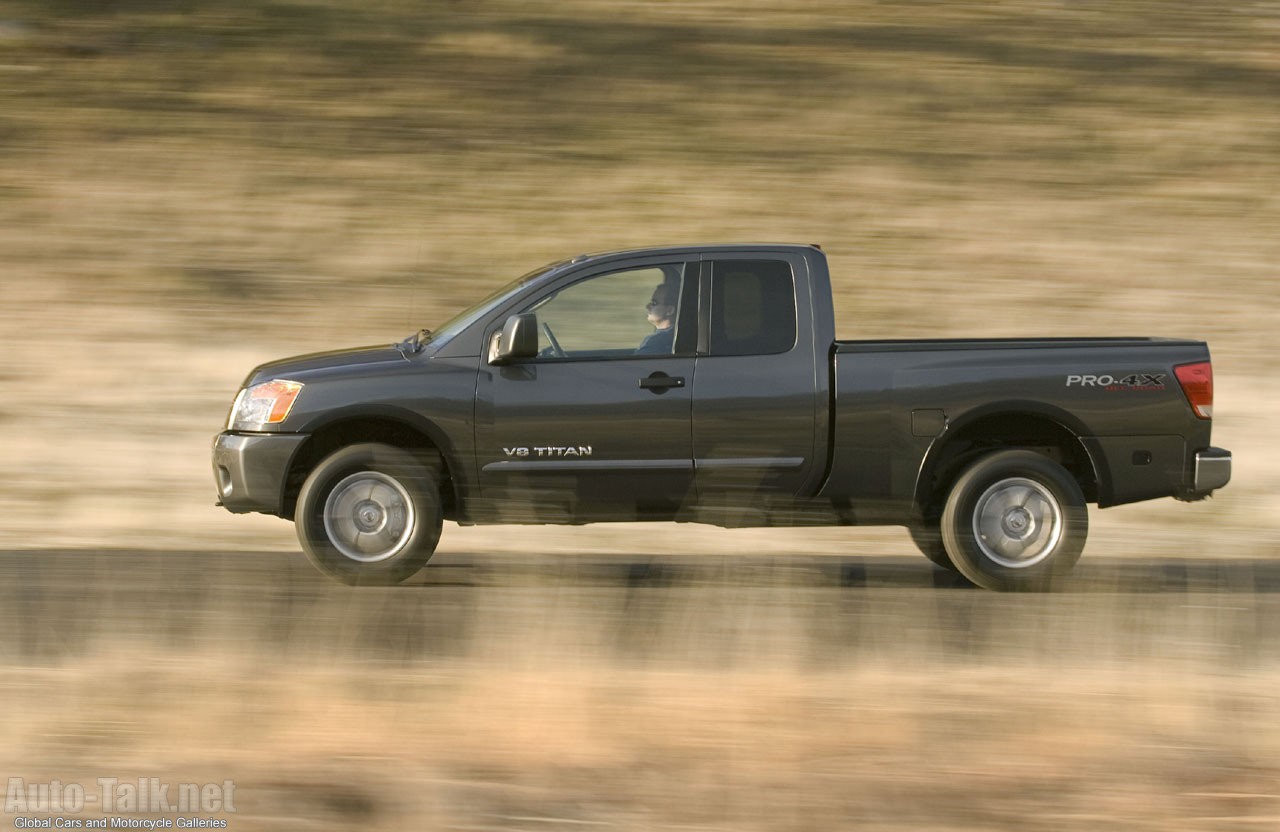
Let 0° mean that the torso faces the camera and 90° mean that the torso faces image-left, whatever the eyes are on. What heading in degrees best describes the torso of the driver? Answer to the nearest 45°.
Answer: approximately 90°

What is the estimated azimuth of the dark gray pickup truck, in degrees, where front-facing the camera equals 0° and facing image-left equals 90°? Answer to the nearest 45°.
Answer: approximately 90°

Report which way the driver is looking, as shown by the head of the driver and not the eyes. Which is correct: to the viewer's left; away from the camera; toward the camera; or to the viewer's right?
to the viewer's left
